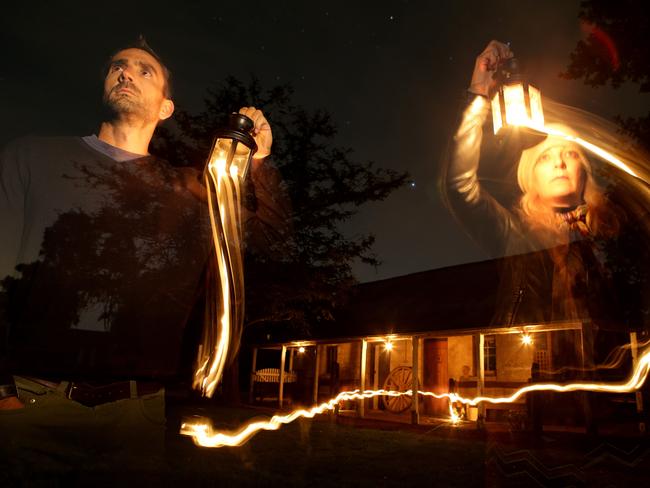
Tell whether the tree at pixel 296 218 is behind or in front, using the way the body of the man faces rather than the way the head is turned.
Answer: behind

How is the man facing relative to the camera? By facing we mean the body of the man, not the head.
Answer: toward the camera

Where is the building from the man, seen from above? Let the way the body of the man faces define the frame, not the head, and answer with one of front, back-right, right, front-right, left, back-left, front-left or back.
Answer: back-left

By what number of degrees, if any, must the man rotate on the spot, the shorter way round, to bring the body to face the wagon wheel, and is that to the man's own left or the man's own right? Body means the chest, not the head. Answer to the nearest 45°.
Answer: approximately 135° to the man's own left

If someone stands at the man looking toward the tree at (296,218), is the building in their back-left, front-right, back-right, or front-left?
front-right
